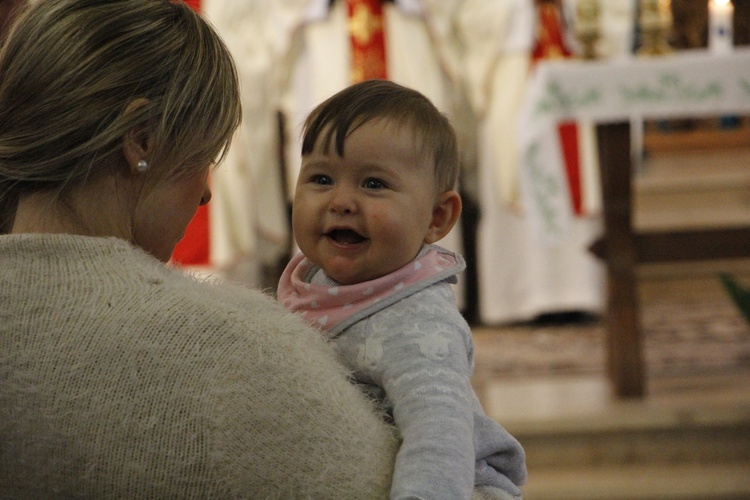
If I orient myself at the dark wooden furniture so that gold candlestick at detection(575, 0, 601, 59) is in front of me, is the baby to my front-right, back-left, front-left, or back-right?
back-left

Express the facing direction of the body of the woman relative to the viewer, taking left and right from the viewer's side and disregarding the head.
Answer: facing away from the viewer and to the right of the viewer

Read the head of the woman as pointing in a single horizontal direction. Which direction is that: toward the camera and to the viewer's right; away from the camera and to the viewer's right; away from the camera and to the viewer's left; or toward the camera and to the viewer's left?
away from the camera and to the viewer's right

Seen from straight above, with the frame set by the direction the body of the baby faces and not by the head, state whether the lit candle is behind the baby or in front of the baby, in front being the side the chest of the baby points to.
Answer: behind

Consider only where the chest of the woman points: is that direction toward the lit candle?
yes

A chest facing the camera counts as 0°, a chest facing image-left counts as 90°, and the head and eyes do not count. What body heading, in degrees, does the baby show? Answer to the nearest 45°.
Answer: approximately 45°

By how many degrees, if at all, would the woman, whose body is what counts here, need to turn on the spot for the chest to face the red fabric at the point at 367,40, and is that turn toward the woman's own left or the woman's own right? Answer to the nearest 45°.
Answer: approximately 45° to the woman's own left

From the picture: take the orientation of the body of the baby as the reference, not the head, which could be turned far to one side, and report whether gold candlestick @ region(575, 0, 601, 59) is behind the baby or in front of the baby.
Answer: behind

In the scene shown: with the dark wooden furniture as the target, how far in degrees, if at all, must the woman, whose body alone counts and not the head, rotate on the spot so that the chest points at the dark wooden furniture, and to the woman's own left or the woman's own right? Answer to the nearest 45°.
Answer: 0° — they already face it
